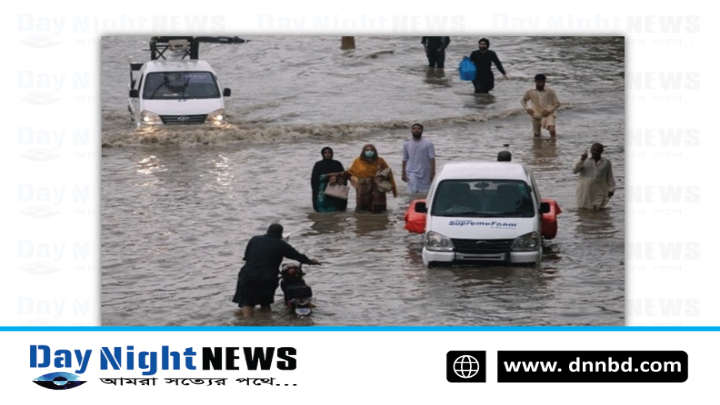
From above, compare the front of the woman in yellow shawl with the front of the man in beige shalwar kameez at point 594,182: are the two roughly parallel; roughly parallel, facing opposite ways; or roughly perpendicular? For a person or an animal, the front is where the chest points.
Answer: roughly parallel

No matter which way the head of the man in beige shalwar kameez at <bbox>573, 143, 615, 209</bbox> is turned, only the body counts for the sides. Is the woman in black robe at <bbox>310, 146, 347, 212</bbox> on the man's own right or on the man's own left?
on the man's own right

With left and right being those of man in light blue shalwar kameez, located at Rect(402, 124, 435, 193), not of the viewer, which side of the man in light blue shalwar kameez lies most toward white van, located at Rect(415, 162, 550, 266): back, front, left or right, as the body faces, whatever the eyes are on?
front

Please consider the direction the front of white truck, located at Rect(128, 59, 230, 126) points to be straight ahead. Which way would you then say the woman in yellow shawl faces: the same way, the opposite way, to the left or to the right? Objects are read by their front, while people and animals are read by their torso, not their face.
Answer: the same way

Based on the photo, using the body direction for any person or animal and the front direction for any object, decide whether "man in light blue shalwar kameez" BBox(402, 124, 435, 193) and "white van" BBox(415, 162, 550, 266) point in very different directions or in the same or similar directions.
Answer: same or similar directions

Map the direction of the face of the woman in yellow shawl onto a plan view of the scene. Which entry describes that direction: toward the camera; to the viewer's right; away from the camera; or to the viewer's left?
toward the camera

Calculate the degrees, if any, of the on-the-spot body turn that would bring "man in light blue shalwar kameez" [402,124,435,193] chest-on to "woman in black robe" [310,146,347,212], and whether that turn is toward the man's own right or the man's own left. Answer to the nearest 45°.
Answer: approximately 45° to the man's own right

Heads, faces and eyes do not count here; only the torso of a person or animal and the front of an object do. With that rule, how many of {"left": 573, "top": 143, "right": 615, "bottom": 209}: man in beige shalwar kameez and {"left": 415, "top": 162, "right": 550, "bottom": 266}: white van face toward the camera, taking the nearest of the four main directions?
2

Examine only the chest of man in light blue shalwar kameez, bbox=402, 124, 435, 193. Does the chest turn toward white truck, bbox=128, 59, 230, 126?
no

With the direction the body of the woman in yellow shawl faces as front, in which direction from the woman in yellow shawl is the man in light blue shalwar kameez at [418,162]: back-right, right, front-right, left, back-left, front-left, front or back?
back-left

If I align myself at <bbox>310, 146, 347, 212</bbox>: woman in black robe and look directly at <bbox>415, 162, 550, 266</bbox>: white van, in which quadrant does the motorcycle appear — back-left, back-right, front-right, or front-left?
front-right

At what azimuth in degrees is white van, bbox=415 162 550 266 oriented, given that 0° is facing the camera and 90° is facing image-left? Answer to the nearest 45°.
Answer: approximately 0°

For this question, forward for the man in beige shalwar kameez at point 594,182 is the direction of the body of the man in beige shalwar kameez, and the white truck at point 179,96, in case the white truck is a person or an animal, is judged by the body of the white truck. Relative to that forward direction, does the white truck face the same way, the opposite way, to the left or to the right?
the same way

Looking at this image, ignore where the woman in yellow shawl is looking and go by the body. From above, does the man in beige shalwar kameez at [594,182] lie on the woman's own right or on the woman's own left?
on the woman's own left

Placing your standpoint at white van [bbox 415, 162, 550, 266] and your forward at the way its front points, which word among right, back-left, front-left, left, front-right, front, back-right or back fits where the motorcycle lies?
front-right

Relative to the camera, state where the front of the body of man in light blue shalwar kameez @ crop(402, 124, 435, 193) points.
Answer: toward the camera

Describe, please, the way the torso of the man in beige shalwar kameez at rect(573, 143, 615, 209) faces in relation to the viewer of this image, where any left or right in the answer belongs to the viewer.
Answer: facing the viewer

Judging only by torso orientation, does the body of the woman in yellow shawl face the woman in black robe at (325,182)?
no

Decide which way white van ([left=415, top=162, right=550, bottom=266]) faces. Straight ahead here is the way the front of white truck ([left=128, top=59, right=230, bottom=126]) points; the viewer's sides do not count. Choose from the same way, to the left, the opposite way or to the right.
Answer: the same way

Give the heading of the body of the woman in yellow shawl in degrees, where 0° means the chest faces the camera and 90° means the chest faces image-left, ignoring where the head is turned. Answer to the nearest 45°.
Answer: approximately 0°

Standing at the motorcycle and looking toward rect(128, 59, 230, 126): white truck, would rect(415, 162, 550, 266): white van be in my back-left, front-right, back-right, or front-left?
front-right
